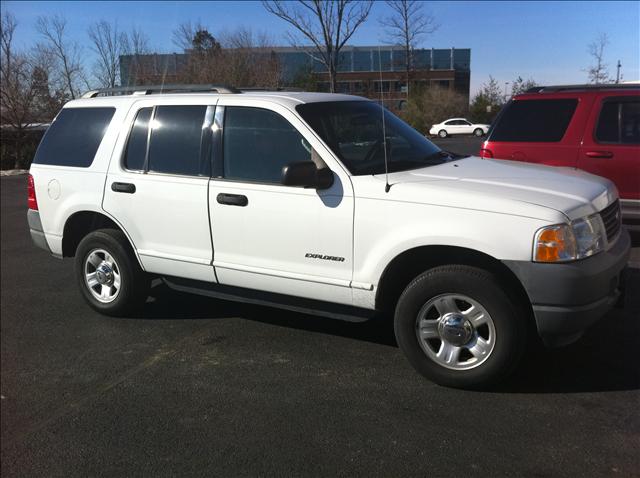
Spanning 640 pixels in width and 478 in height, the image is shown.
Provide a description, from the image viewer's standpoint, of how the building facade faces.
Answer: facing the viewer

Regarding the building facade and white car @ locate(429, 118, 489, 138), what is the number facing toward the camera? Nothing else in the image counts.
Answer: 1

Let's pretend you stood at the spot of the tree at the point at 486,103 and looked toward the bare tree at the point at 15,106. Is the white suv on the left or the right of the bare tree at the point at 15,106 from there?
left

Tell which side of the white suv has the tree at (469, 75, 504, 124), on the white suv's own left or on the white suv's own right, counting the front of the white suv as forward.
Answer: on the white suv's own left

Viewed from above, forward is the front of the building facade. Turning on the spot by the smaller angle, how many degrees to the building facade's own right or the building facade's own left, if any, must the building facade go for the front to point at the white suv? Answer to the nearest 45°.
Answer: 0° — it already faces it

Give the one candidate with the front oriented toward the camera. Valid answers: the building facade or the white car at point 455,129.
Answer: the building facade

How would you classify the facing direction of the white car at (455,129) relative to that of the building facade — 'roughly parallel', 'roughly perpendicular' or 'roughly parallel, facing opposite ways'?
roughly perpendicular
